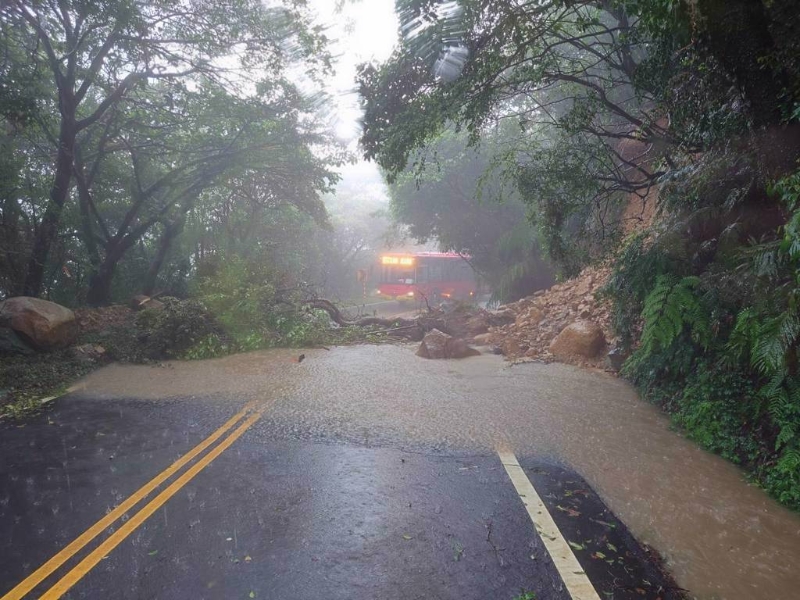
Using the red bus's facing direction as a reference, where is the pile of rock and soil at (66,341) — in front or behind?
in front

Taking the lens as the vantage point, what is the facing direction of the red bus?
facing the viewer and to the left of the viewer

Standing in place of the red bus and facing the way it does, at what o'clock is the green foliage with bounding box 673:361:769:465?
The green foliage is roughly at 10 o'clock from the red bus.

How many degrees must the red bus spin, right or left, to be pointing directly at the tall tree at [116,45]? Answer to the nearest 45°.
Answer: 0° — it already faces it

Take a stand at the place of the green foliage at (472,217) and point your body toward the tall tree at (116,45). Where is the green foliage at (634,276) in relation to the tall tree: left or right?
left

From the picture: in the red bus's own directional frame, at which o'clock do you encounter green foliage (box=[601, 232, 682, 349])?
The green foliage is roughly at 10 o'clock from the red bus.

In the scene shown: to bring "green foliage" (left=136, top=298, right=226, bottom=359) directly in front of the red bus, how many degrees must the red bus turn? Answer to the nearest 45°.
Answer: approximately 45° to its left

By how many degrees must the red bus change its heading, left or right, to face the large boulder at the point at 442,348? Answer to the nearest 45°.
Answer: approximately 45° to its left

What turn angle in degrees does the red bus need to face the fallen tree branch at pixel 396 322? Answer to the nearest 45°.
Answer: approximately 45° to its left

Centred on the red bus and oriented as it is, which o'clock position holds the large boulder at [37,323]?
The large boulder is roughly at 11 o'clock from the red bus.

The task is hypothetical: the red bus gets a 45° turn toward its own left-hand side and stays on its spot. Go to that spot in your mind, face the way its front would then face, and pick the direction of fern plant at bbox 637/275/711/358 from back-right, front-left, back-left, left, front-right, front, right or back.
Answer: front
